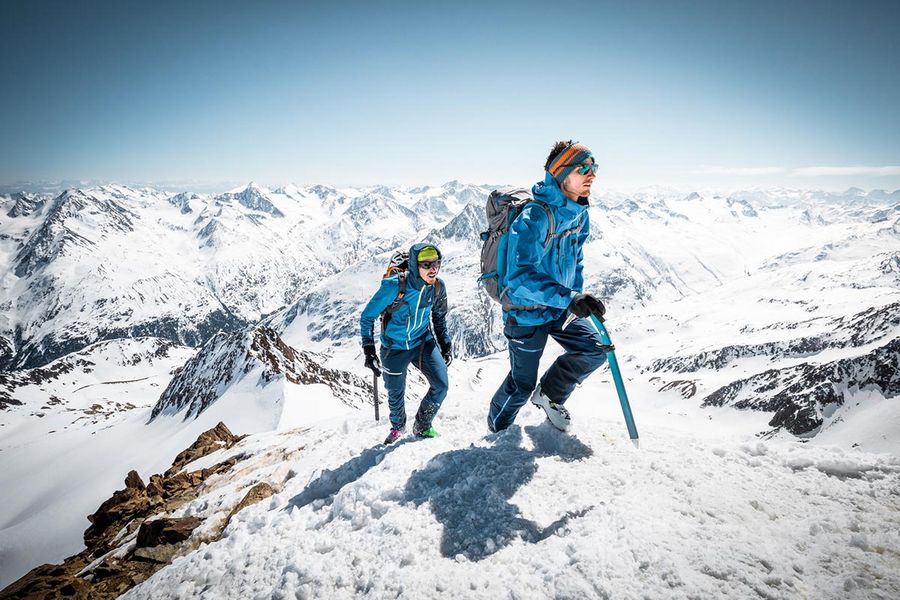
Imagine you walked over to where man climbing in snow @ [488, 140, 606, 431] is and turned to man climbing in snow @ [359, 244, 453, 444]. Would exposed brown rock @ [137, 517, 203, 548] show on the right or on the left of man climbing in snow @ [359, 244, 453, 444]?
left

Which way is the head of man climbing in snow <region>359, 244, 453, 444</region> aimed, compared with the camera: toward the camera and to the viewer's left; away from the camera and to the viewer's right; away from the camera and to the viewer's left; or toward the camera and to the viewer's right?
toward the camera and to the viewer's right

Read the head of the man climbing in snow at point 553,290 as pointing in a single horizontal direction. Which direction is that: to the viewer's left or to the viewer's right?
to the viewer's right

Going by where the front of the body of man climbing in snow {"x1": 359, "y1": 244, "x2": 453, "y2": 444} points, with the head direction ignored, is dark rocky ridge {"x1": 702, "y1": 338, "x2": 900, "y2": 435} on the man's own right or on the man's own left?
on the man's own left

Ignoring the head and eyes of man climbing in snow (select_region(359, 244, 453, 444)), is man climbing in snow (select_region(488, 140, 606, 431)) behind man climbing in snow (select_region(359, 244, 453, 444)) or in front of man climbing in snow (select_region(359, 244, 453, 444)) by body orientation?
in front

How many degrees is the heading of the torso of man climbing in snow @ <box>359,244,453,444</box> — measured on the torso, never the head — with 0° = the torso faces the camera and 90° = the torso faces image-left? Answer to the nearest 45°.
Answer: approximately 315°

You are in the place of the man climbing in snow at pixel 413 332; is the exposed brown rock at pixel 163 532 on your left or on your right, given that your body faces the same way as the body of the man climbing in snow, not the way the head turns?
on your right
